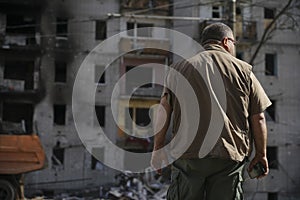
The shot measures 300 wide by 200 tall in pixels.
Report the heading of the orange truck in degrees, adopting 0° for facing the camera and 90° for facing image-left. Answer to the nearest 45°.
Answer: approximately 90°
